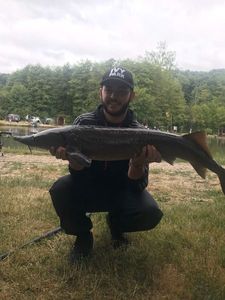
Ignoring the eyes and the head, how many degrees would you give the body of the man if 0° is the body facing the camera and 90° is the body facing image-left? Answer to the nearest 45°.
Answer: approximately 0°
